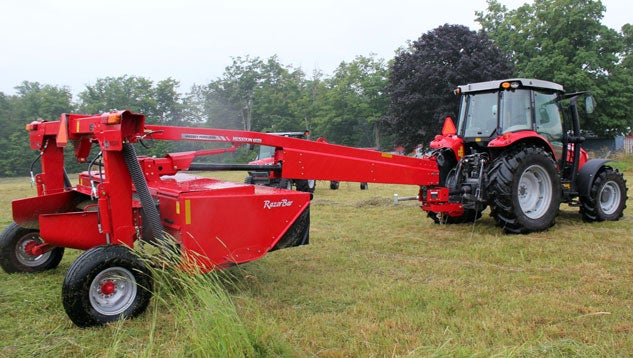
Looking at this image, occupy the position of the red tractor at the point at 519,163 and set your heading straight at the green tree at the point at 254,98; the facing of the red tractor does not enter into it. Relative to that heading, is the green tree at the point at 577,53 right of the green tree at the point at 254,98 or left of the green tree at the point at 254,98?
right

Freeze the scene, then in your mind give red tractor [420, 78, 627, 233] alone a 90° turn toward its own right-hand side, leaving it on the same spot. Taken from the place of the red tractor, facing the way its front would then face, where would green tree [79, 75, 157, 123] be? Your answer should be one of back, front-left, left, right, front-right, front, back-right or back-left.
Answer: back

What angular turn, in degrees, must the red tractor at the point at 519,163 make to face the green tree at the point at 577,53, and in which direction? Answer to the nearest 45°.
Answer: approximately 45° to its left

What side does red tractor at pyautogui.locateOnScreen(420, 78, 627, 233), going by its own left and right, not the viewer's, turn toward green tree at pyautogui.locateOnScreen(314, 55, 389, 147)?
left

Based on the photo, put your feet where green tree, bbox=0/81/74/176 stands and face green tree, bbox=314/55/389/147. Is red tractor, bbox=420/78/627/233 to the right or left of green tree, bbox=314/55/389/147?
right

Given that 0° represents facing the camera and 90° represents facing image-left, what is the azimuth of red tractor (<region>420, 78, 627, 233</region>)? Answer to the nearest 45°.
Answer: approximately 225°

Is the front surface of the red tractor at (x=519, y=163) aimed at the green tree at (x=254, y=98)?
no
